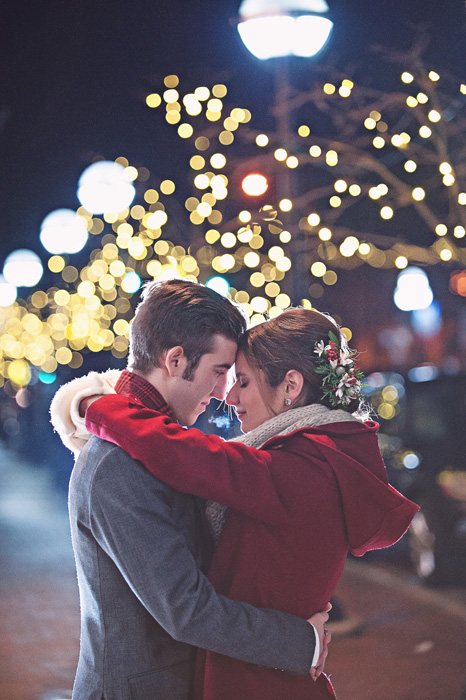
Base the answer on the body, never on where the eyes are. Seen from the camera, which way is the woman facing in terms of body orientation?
to the viewer's left

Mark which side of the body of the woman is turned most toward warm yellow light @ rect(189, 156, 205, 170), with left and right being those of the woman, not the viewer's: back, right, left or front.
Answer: right

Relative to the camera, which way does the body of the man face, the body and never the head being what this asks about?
to the viewer's right

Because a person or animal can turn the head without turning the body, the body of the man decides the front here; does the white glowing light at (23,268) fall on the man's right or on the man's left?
on the man's left

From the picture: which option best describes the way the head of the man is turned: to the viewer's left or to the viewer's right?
to the viewer's right

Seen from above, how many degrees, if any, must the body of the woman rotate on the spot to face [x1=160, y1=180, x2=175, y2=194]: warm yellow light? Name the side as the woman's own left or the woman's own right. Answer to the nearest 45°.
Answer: approximately 90° to the woman's own right

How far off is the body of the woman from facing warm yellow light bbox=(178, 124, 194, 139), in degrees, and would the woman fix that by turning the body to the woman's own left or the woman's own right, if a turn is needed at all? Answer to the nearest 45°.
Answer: approximately 90° to the woman's own right

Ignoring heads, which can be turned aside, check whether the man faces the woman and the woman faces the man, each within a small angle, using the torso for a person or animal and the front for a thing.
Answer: yes

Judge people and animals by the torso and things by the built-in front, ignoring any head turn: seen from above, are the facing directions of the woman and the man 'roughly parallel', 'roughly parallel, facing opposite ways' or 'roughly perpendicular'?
roughly parallel, facing opposite ways

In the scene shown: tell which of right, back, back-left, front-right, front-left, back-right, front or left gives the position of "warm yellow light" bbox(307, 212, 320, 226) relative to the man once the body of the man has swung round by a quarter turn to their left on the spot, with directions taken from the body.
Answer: front

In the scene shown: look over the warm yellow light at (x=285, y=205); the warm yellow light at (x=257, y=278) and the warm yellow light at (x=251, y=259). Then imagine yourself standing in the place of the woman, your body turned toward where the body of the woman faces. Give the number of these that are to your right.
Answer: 3
